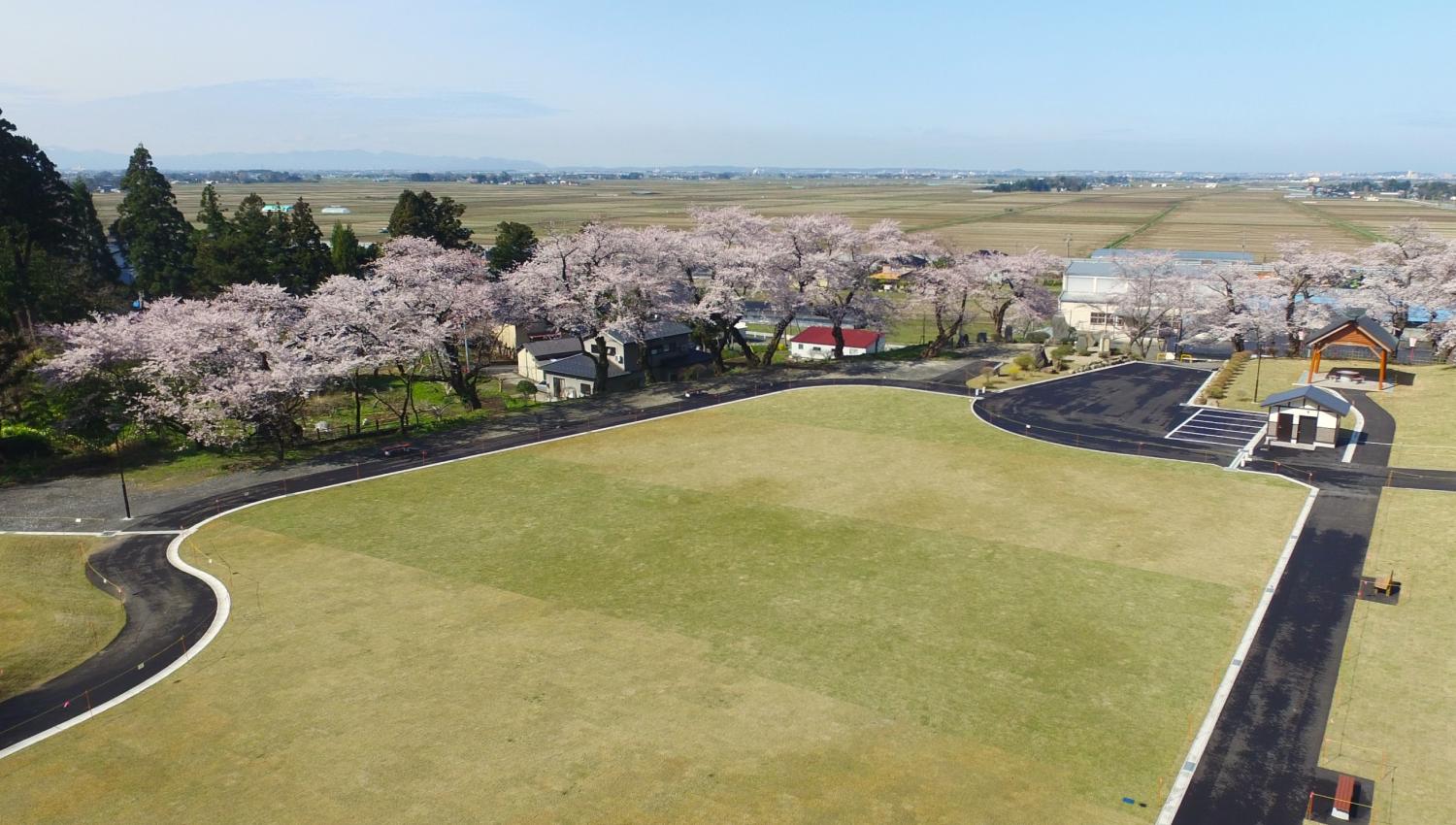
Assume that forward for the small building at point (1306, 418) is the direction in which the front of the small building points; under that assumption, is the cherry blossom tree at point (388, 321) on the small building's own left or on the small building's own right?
on the small building's own right

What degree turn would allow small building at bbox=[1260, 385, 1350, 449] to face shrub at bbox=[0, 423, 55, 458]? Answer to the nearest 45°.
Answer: approximately 45° to its right

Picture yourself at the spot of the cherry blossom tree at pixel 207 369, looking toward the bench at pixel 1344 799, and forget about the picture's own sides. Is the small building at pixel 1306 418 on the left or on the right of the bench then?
left

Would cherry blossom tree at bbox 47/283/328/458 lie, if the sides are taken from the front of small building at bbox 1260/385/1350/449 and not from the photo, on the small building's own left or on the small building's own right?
on the small building's own right

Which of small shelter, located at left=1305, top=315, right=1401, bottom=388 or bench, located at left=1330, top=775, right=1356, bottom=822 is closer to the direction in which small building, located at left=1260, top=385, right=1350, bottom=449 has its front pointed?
the bench

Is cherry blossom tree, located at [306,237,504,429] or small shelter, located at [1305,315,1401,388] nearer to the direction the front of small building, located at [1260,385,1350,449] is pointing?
the cherry blossom tree

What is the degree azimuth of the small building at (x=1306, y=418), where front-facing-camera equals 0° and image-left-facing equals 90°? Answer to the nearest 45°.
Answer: approximately 0°

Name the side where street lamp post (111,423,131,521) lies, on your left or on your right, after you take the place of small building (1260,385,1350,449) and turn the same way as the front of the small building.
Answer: on your right

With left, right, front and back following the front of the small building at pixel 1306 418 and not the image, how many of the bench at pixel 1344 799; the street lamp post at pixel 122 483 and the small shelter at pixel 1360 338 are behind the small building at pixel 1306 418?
1

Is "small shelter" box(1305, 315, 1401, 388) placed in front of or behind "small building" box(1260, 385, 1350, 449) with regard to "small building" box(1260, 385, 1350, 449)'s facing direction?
behind

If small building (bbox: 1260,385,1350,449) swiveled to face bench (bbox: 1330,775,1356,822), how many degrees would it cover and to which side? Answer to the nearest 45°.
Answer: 0° — it already faces it
